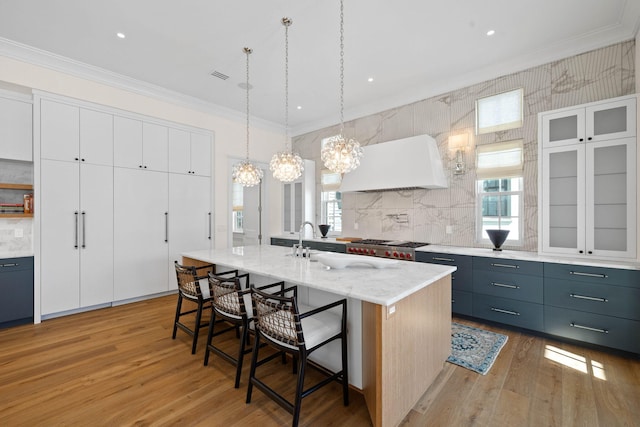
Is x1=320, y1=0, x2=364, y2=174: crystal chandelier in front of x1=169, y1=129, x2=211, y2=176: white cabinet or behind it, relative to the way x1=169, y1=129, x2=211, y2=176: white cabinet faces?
in front

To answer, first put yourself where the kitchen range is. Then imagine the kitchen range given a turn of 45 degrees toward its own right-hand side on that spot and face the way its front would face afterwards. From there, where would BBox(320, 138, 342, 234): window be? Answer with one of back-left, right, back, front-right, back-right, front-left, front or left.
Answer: front-right

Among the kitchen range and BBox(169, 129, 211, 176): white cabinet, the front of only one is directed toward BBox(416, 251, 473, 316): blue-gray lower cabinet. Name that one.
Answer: the white cabinet

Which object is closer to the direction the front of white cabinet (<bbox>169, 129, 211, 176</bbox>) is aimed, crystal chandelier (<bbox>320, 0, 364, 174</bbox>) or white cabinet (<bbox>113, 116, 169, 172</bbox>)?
the crystal chandelier

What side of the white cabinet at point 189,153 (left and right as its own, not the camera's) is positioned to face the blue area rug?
front

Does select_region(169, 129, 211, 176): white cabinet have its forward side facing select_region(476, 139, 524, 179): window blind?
yes

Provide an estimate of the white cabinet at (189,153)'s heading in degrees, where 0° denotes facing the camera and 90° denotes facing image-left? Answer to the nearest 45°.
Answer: approximately 315°

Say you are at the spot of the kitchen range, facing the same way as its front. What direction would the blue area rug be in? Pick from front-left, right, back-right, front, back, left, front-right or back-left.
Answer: left

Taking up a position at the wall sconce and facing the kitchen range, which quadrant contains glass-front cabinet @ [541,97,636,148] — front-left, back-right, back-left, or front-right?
back-left

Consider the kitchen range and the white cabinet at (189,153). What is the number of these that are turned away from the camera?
0

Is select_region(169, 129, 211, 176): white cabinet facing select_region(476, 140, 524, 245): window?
yes

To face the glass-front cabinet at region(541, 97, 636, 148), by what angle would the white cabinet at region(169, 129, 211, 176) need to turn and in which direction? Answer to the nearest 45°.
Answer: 0° — it already faces it

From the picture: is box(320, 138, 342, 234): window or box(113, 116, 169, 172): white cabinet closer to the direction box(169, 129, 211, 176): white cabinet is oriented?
the window

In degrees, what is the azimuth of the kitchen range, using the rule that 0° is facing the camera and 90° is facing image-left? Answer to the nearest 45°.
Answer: approximately 45°

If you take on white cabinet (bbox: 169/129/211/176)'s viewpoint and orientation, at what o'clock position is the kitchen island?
The kitchen island is roughly at 1 o'clock from the white cabinet.

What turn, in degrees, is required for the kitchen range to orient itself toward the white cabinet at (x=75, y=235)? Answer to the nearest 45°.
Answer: approximately 45° to its right

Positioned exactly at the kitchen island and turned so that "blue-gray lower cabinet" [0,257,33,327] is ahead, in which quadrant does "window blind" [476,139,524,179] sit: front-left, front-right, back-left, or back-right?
back-right

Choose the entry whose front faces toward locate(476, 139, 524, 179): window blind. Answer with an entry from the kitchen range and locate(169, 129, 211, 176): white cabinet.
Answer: the white cabinet
